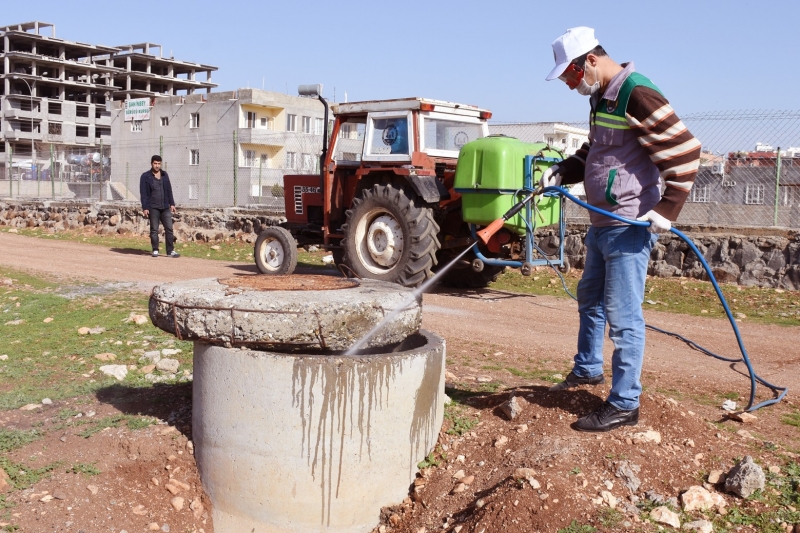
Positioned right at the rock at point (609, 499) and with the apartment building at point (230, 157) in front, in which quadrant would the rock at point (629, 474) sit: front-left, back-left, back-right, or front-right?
front-right

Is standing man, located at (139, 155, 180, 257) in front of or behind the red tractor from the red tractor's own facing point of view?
in front

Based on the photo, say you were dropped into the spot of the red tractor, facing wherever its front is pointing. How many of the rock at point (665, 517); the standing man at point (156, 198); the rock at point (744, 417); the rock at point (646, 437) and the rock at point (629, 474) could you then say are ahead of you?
1

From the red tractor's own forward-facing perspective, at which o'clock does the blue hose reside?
The blue hose is roughly at 7 o'clock from the red tractor.

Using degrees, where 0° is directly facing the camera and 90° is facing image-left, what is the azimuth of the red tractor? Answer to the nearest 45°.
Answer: approximately 135°

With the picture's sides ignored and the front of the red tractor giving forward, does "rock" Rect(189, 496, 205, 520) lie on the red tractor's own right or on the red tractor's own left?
on the red tractor's own left

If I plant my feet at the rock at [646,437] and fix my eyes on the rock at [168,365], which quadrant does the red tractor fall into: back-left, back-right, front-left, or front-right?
front-right

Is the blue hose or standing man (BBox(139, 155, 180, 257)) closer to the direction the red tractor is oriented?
the standing man

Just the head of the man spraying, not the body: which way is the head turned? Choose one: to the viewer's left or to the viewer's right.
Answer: to the viewer's left

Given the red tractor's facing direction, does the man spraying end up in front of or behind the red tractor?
behind

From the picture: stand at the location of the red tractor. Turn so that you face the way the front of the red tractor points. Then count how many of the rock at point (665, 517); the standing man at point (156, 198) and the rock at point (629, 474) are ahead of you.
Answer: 1

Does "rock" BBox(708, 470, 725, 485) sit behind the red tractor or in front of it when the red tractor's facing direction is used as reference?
behind

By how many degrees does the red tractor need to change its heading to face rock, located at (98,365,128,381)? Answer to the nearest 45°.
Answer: approximately 90° to its left

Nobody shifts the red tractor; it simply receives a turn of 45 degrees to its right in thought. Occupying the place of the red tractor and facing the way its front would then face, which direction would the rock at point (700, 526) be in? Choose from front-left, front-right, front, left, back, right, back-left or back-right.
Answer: back

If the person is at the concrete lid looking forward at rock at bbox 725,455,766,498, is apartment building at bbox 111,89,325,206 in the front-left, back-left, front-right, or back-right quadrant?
back-left

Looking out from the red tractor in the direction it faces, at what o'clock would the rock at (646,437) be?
The rock is roughly at 7 o'clock from the red tractor.

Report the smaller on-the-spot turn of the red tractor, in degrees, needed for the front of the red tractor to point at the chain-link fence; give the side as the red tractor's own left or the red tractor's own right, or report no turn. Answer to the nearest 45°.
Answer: approximately 45° to the red tractor's own right
